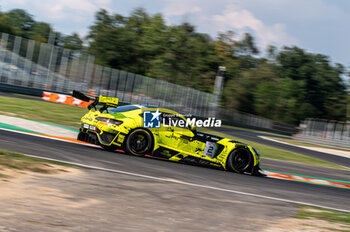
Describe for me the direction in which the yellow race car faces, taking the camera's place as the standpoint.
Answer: facing away from the viewer and to the right of the viewer

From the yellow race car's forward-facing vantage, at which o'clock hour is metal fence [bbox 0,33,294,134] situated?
The metal fence is roughly at 10 o'clock from the yellow race car.

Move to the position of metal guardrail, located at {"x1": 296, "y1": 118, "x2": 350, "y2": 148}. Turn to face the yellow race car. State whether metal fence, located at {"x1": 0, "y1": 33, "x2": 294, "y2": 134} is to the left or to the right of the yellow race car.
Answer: right

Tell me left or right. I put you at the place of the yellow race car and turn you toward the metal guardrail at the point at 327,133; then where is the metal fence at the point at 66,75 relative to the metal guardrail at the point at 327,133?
left

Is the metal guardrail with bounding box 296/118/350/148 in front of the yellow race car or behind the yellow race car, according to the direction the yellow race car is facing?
in front
